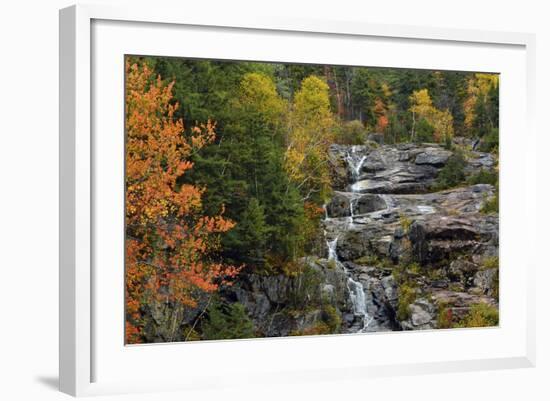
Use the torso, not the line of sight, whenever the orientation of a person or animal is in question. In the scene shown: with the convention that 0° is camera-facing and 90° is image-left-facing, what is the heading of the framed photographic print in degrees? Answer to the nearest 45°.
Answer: approximately 315°
